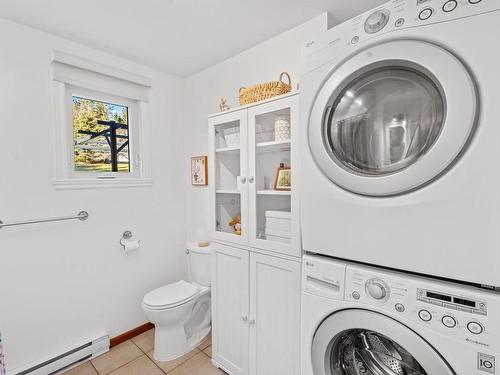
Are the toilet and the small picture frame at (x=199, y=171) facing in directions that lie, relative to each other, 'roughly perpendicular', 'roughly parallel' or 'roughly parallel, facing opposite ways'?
roughly parallel

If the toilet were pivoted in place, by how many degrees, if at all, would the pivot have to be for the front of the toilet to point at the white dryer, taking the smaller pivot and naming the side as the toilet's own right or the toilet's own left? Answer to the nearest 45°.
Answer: approximately 90° to the toilet's own left

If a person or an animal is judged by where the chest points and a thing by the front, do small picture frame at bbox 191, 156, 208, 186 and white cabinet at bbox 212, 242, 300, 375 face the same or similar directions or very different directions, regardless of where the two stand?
same or similar directions

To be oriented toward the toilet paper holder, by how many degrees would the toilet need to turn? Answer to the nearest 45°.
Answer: approximately 90° to its right

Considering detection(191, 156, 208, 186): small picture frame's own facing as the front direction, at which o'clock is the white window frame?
The white window frame is roughly at 1 o'clock from the small picture frame.

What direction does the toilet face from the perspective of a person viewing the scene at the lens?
facing the viewer and to the left of the viewer

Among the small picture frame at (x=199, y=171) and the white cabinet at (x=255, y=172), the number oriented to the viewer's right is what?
0

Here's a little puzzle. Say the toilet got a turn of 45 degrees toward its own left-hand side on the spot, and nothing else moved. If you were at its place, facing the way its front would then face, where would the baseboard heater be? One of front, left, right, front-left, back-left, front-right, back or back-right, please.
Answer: right

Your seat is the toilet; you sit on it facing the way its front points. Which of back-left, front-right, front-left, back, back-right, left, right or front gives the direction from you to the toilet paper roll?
right

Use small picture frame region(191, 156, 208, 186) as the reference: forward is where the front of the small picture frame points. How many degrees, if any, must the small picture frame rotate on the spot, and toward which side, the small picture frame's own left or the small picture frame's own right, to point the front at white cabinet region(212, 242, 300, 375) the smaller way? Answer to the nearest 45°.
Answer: approximately 45° to the small picture frame's own left

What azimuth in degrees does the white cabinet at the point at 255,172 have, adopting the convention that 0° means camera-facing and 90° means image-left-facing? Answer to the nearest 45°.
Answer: approximately 45°

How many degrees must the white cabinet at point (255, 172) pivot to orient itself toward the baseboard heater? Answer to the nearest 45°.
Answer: approximately 45° to its right
